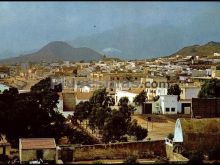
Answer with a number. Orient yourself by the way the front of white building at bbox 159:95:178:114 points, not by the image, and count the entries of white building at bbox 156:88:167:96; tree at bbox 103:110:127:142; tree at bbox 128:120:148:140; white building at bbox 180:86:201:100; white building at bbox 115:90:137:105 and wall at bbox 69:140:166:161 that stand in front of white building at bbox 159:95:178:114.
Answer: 3

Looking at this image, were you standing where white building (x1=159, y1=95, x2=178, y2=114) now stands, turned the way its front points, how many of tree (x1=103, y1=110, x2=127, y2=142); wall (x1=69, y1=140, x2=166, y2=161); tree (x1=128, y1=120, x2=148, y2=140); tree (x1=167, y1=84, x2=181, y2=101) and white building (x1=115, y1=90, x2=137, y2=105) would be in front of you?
3

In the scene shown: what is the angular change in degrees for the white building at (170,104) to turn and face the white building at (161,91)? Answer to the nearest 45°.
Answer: approximately 180°

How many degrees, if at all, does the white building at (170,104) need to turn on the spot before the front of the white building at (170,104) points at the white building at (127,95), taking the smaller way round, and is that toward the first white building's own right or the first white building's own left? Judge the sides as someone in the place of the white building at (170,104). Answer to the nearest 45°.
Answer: approximately 135° to the first white building's own right

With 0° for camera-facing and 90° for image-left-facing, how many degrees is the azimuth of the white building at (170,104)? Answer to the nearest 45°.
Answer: approximately 0°

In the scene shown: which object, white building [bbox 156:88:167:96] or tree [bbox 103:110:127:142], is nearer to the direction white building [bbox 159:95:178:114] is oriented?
the tree

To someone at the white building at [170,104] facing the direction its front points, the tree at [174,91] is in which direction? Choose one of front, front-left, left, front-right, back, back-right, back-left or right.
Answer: back

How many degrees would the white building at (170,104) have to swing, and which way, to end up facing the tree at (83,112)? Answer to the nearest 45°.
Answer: approximately 45° to its right

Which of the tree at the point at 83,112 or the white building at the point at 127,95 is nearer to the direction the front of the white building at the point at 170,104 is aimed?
the tree

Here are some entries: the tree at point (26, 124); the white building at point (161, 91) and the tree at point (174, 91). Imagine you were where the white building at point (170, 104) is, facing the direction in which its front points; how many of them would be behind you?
2
